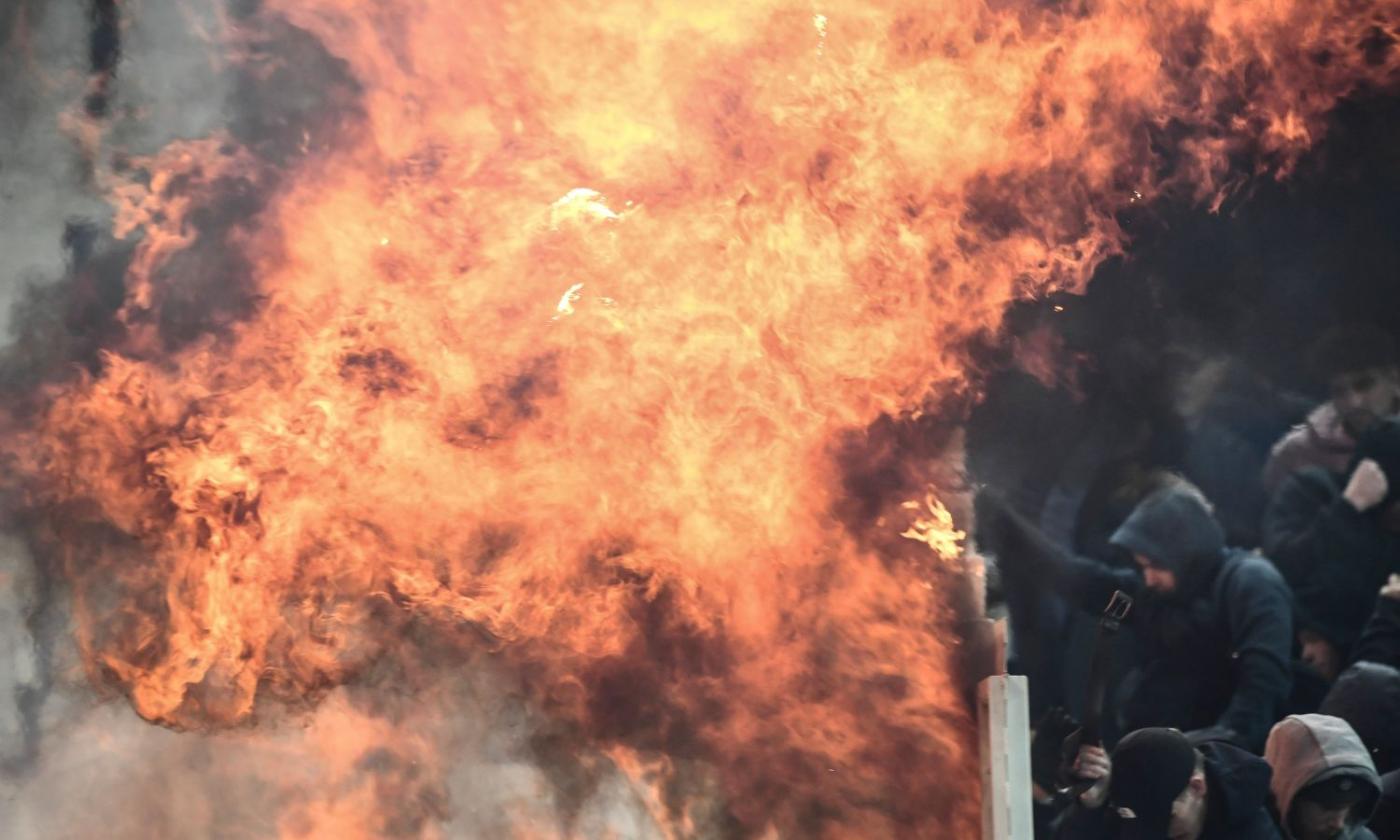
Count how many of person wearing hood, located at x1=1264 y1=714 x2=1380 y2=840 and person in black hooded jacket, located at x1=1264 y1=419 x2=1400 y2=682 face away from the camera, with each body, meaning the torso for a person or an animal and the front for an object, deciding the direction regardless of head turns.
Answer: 0

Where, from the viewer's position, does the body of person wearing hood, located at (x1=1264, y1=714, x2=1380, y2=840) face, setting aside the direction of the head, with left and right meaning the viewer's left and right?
facing the viewer and to the right of the viewer

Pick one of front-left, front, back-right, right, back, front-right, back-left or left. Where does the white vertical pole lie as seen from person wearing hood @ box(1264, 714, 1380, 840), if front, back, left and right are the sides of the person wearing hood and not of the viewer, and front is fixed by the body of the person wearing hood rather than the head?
right
